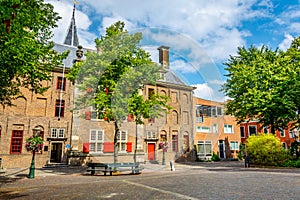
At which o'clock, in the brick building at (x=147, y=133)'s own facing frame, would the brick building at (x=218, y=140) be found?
the brick building at (x=218, y=140) is roughly at 8 o'clock from the brick building at (x=147, y=133).

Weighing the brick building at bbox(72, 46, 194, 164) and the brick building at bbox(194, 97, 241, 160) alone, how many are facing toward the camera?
2

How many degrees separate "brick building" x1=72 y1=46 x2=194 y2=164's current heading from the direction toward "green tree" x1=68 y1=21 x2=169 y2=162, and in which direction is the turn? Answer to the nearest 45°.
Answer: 0° — it already faces it

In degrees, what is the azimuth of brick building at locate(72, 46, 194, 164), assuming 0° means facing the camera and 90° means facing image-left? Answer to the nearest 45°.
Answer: approximately 0°
